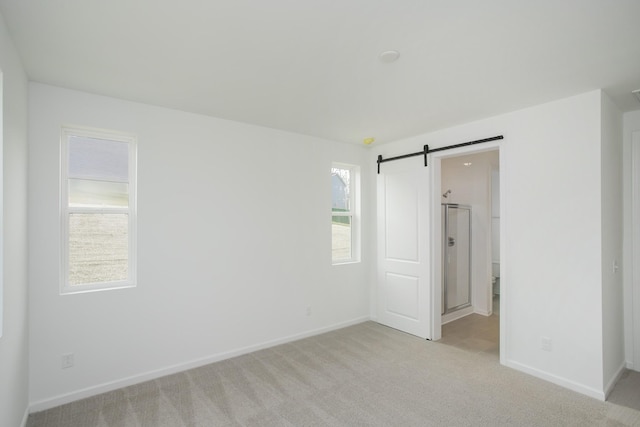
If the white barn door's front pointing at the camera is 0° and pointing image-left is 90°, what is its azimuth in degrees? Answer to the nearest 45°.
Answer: approximately 45°

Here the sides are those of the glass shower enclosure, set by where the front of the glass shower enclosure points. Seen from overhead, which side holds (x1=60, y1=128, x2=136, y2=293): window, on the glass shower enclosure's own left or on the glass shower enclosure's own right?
on the glass shower enclosure's own right

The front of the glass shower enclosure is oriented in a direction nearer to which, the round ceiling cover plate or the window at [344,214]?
the round ceiling cover plate

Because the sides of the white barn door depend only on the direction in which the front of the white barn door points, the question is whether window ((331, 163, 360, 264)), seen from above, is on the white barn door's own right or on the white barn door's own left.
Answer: on the white barn door's own right

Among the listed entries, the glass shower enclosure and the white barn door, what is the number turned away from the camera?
0

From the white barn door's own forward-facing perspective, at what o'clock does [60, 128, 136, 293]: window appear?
The window is roughly at 12 o'clock from the white barn door.

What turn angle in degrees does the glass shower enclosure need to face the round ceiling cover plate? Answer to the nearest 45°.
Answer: approximately 45° to its right

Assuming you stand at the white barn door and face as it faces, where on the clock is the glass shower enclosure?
The glass shower enclosure is roughly at 6 o'clock from the white barn door.

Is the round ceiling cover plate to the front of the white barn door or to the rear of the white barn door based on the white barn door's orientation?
to the front

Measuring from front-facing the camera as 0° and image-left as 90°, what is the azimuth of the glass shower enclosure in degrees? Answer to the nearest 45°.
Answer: approximately 315°

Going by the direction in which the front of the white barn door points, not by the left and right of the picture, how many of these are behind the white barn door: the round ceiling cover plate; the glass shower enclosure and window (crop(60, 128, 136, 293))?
1
